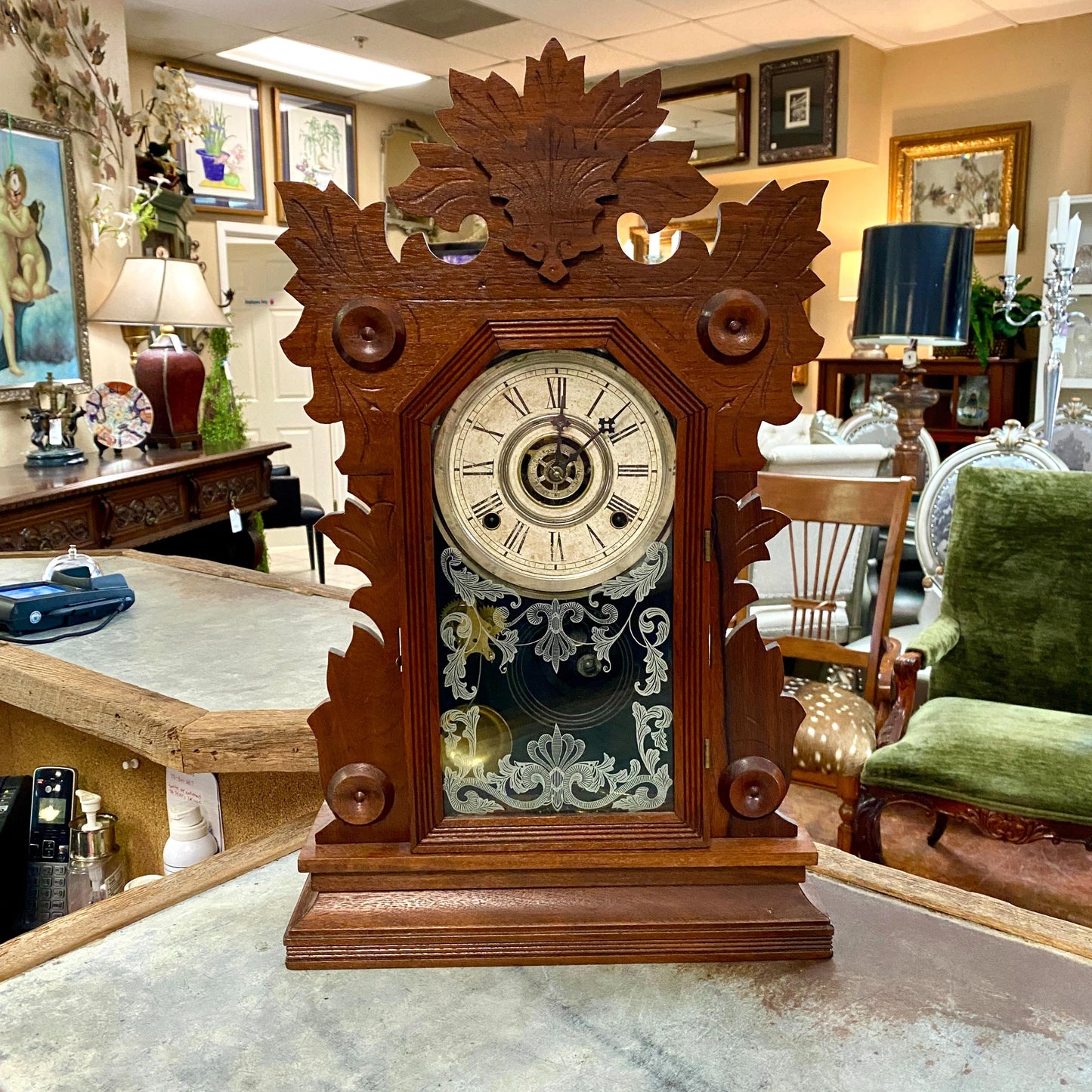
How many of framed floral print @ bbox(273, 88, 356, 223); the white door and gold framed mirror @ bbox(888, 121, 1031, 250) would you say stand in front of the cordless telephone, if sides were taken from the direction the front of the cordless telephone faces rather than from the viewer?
0

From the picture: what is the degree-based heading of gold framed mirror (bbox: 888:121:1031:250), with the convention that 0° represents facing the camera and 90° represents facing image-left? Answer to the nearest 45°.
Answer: approximately 45°

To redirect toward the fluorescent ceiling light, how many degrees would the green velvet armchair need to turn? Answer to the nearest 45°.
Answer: approximately 90° to its right

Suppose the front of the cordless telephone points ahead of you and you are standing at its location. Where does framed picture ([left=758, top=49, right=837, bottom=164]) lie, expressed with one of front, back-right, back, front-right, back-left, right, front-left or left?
back-left

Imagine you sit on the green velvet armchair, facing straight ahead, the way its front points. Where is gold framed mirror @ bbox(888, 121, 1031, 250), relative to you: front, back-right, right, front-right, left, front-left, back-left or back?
back-right

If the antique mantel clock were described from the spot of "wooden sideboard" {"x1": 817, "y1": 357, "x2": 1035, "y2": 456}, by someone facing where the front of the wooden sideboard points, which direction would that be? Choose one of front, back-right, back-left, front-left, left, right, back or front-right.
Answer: front

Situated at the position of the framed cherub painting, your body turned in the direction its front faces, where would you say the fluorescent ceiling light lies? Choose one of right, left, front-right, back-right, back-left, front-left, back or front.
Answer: left

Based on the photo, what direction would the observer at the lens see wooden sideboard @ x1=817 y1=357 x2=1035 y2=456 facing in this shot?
facing the viewer

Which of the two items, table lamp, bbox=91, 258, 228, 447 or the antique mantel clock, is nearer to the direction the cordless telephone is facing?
the antique mantel clock

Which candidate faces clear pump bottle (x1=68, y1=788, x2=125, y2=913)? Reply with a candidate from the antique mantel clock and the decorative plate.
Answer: the decorative plate

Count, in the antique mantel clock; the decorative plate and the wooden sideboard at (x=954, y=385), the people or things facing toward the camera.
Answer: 3

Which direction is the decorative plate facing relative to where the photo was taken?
toward the camera
